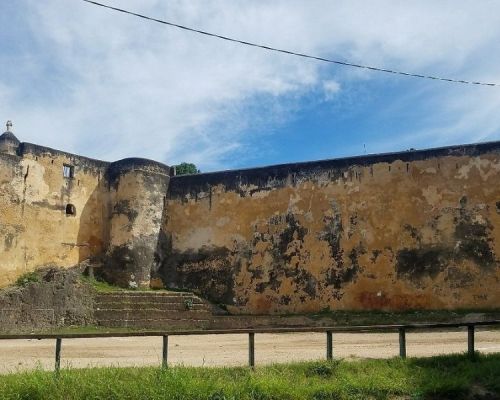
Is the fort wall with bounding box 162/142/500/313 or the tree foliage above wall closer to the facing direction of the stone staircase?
the fort wall

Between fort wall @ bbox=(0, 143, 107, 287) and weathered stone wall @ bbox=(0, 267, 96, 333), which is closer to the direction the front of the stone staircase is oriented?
the weathered stone wall

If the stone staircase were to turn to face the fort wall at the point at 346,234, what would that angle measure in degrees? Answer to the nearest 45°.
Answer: approximately 90° to its left

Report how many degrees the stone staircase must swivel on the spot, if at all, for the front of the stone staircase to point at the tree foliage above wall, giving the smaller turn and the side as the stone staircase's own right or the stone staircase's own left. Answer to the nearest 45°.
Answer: approximately 180°

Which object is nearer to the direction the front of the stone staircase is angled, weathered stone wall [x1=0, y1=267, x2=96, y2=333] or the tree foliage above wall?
the weathered stone wall

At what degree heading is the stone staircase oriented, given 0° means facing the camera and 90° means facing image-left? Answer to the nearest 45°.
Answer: approximately 0°

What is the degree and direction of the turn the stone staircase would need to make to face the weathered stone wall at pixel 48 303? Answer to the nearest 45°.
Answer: approximately 90° to its right
